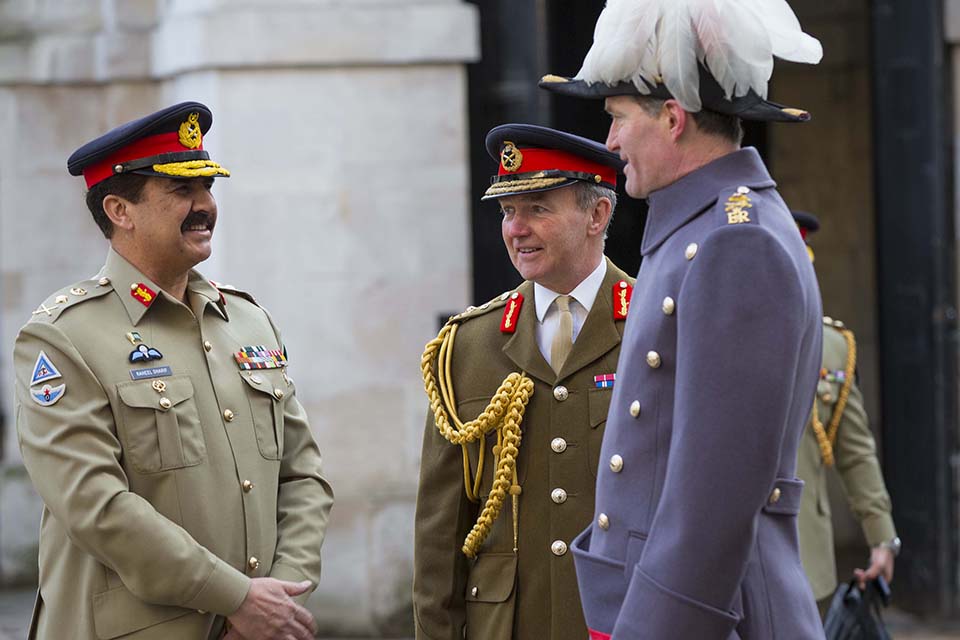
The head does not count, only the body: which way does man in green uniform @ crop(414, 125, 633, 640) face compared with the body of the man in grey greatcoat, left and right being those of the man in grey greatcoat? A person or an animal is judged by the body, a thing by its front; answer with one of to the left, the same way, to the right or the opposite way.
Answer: to the left

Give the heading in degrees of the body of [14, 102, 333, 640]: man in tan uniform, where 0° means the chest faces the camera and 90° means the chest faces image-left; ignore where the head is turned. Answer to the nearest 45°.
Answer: approximately 315°

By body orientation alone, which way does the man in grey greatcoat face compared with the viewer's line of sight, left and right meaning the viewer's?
facing to the left of the viewer

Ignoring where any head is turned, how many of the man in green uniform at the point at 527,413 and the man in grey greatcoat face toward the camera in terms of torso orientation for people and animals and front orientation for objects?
1

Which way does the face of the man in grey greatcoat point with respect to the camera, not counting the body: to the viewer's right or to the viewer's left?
to the viewer's left
